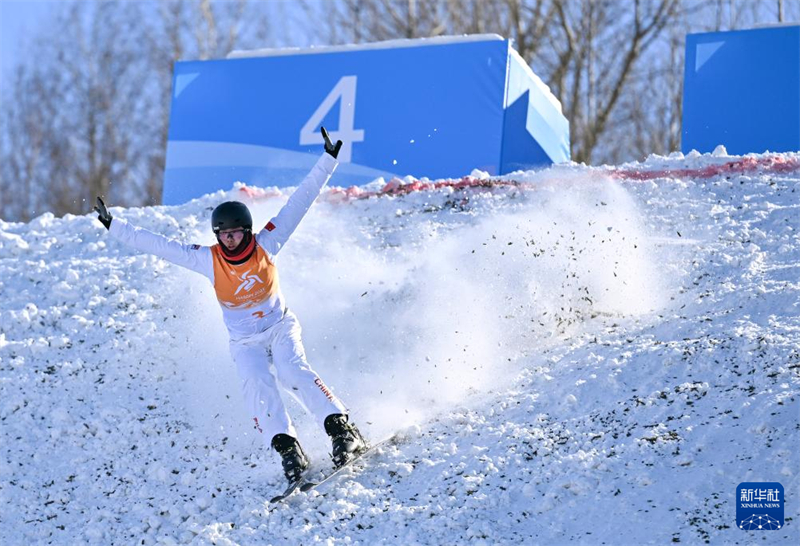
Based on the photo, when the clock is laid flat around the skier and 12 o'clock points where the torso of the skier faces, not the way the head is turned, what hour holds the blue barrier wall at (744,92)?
The blue barrier wall is roughly at 8 o'clock from the skier.

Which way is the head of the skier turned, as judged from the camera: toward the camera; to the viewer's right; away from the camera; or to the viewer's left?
toward the camera

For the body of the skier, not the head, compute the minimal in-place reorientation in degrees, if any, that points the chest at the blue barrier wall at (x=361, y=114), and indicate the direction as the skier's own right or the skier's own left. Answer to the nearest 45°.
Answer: approximately 180°

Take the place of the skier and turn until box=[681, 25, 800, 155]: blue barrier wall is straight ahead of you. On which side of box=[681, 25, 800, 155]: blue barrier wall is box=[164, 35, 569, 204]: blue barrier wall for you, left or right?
left

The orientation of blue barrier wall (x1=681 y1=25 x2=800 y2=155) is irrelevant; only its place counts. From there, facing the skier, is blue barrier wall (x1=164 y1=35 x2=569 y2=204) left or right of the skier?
right

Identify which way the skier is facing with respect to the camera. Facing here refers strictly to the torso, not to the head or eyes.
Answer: toward the camera
